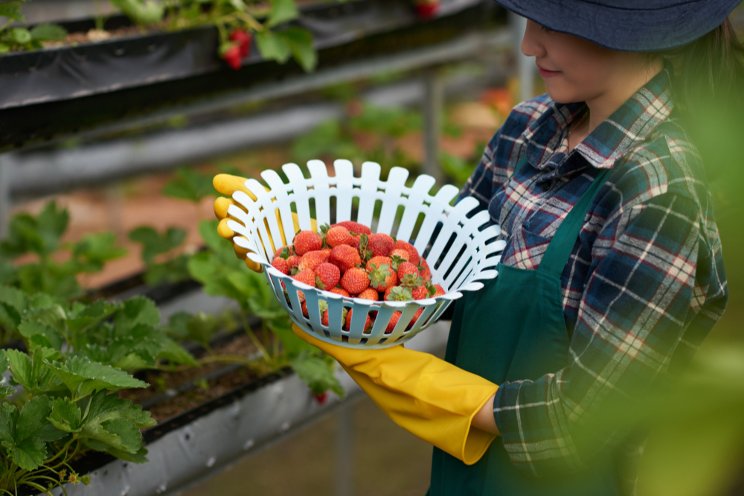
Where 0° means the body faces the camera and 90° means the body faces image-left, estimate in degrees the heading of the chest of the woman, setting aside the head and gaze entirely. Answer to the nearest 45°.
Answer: approximately 45°

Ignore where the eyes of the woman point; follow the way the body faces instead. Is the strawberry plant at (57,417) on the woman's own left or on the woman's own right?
on the woman's own right
